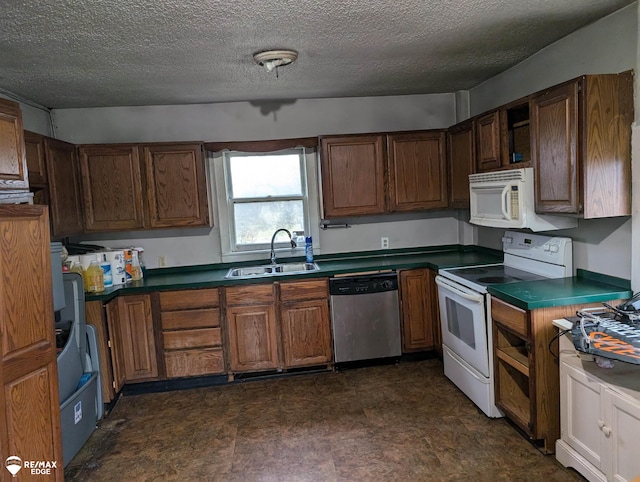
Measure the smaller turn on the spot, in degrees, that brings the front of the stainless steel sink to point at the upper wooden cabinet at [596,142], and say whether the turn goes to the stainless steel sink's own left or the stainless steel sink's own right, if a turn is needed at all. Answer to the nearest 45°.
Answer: approximately 45° to the stainless steel sink's own left

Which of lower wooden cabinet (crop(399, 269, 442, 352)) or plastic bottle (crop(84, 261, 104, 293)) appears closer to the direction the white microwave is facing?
the plastic bottle

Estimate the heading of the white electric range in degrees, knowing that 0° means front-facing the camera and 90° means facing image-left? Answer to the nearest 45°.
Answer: approximately 45°

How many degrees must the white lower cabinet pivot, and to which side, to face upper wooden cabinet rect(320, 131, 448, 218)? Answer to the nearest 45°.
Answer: approximately 90° to its right
